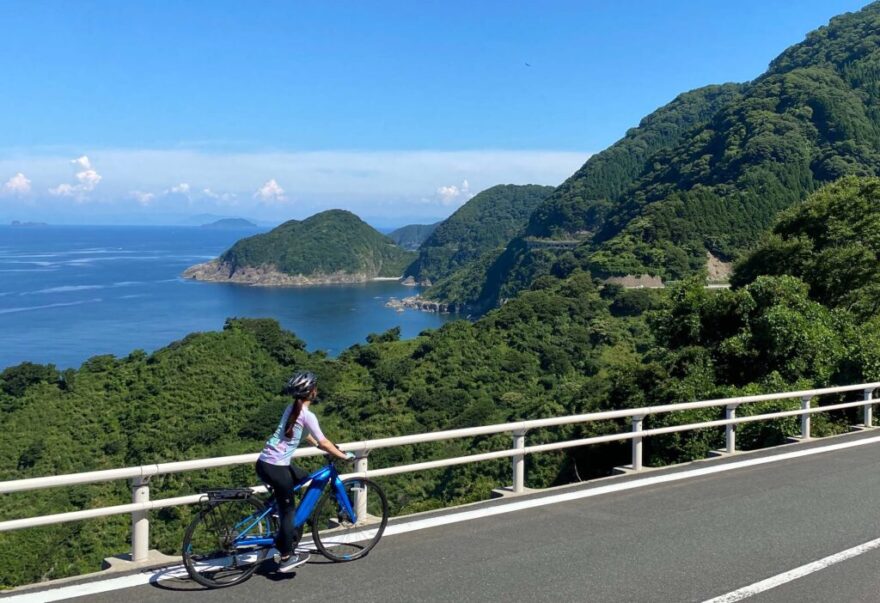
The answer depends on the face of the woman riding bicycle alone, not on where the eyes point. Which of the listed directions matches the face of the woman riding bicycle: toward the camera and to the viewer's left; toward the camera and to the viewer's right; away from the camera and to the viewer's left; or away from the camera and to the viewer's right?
away from the camera and to the viewer's right

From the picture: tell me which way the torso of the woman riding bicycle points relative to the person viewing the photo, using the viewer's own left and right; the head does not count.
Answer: facing away from the viewer and to the right of the viewer

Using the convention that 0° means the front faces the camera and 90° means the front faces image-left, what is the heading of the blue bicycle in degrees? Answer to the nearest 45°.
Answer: approximately 225°
